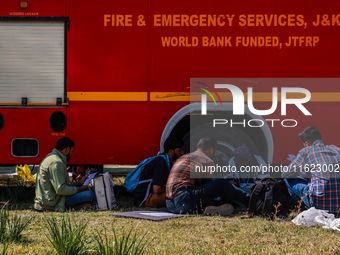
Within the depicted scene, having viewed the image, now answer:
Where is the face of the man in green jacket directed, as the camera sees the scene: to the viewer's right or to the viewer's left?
to the viewer's right

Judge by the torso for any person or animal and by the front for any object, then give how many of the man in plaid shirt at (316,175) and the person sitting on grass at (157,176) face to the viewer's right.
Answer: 1

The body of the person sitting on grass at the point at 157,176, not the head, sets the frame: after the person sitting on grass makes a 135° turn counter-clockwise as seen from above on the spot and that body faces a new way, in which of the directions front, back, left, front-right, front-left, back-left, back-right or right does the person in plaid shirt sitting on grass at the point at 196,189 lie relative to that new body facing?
back

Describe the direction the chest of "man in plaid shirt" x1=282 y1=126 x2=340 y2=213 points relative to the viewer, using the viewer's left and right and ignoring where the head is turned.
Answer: facing away from the viewer and to the left of the viewer

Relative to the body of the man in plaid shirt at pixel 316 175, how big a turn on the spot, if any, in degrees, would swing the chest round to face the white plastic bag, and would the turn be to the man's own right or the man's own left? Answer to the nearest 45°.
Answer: approximately 135° to the man's own left

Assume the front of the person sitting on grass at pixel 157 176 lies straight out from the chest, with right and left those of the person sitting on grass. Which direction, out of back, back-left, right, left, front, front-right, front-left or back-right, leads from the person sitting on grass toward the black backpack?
front-right

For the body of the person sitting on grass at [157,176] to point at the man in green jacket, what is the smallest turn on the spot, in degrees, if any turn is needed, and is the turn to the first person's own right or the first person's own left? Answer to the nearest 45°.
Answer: approximately 180°

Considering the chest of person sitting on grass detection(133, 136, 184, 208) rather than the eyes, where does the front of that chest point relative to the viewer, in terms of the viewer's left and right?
facing to the right of the viewer

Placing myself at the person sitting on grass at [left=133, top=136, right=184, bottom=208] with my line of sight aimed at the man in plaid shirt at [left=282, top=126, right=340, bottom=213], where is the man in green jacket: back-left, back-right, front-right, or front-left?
back-right

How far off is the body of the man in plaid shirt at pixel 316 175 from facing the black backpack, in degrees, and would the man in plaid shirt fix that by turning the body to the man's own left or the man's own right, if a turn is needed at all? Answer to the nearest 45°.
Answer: approximately 45° to the man's own left

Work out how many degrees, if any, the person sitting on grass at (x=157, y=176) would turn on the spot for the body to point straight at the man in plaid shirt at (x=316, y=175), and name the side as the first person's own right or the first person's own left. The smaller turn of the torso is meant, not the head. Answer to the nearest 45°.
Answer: approximately 45° to the first person's own right

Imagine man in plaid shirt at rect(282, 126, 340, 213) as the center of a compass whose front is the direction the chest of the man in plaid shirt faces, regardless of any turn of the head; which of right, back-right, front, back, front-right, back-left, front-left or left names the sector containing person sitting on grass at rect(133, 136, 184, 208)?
front-left
